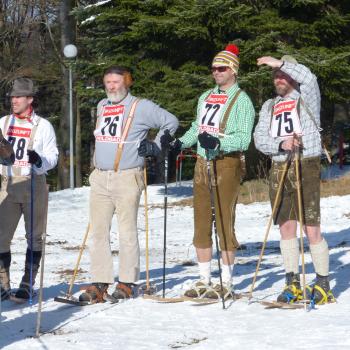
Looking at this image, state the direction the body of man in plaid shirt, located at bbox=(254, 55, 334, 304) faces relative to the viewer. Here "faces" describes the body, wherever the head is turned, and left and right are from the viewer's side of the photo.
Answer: facing the viewer and to the left of the viewer

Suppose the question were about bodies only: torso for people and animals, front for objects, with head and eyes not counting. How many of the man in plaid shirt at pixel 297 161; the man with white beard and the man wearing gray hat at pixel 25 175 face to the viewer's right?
0

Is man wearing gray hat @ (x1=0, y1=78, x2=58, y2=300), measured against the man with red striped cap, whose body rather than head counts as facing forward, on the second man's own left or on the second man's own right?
on the second man's own right

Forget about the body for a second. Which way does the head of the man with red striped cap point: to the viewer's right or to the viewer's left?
to the viewer's left

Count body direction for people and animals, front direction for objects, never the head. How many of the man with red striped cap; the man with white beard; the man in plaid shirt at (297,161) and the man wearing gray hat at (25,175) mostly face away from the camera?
0

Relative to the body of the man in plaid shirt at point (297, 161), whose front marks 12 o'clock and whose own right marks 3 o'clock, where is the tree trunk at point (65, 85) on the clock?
The tree trunk is roughly at 4 o'clock from the man in plaid shirt.

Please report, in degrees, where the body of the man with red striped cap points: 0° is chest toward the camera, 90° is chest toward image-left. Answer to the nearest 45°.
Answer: approximately 45°

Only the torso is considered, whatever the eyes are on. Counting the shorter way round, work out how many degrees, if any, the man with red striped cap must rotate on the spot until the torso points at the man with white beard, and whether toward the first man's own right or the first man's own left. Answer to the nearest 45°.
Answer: approximately 45° to the first man's own right

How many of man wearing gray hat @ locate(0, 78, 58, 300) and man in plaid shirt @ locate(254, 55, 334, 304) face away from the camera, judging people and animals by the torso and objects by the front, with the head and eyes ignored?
0

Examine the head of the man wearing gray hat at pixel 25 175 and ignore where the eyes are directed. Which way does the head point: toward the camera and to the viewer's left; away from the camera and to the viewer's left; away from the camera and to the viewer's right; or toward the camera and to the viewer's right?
toward the camera and to the viewer's left

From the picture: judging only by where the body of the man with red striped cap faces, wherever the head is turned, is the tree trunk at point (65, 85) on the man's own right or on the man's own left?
on the man's own right

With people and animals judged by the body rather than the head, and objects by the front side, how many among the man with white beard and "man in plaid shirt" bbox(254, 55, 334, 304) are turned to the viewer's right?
0

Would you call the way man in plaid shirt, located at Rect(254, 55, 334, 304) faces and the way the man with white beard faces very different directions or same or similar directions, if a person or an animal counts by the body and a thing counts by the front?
same or similar directions

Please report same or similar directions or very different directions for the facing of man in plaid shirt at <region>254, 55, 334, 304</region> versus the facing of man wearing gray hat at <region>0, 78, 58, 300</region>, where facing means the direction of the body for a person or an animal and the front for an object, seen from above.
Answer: same or similar directions

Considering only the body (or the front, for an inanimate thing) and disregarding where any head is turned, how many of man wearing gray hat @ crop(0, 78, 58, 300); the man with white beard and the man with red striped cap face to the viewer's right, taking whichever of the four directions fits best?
0
